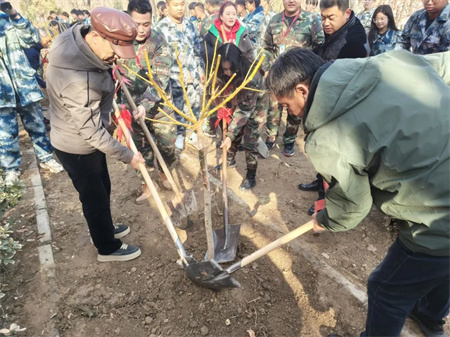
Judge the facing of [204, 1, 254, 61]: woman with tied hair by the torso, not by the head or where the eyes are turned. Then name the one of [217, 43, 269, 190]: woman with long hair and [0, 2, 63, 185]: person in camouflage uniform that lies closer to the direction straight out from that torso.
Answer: the woman with long hair

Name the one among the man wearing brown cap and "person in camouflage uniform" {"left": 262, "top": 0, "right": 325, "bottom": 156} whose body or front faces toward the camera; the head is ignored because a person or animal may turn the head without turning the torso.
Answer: the person in camouflage uniform

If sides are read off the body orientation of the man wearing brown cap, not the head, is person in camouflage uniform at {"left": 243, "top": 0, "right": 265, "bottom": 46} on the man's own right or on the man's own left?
on the man's own left

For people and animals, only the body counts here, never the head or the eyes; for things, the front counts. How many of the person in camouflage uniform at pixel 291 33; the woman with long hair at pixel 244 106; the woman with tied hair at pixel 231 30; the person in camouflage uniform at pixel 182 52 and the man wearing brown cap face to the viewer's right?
1

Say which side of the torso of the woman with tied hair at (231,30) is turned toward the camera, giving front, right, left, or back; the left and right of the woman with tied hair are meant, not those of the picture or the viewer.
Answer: front

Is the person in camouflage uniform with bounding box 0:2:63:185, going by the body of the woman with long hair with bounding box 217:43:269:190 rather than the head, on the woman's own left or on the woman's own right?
on the woman's own right

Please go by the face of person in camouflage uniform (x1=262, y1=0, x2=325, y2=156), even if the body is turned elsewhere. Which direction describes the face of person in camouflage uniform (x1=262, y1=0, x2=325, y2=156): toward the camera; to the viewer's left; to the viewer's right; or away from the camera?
toward the camera

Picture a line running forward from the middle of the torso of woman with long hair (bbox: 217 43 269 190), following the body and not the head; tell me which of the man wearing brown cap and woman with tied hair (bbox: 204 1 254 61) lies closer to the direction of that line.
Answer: the man wearing brown cap

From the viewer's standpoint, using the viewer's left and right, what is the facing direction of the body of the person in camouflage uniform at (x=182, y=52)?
facing the viewer

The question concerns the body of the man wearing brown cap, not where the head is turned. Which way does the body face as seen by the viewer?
to the viewer's right

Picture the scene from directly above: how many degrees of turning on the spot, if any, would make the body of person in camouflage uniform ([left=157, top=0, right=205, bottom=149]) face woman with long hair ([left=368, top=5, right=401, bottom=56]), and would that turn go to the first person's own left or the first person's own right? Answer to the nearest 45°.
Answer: approximately 90° to the first person's own left

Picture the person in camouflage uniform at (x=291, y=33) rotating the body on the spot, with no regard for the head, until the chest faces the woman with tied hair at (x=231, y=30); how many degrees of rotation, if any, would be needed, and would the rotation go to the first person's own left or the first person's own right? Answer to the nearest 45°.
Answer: approximately 45° to the first person's own right

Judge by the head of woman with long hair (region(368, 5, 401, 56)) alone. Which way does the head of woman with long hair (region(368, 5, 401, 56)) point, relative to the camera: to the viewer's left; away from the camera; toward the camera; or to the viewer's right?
toward the camera

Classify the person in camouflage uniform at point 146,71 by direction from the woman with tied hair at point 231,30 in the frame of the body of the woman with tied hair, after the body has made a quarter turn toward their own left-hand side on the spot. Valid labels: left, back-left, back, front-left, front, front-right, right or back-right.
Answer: back-right

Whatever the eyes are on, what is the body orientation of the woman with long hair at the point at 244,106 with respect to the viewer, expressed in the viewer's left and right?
facing the viewer and to the left of the viewer

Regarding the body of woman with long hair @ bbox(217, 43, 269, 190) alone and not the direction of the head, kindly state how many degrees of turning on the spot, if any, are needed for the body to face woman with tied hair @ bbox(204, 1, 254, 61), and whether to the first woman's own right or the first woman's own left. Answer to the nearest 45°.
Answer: approximately 135° to the first woman's own right

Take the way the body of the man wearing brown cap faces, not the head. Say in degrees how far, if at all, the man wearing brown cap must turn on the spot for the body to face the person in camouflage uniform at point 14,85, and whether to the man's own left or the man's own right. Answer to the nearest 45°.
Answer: approximately 90° to the man's own left

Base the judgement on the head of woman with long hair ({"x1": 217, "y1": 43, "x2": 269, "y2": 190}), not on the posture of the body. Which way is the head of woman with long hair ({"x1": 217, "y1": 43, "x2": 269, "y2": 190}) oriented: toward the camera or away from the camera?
toward the camera
